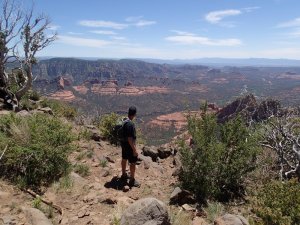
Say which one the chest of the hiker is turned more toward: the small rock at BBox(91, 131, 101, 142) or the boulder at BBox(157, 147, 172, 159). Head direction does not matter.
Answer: the boulder

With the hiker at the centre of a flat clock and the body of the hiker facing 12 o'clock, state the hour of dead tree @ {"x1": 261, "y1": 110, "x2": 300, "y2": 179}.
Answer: The dead tree is roughly at 1 o'clock from the hiker.

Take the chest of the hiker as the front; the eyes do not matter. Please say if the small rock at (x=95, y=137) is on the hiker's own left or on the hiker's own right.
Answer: on the hiker's own left

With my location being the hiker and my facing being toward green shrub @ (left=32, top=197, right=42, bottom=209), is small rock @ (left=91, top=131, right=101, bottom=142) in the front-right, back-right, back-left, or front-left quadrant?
back-right

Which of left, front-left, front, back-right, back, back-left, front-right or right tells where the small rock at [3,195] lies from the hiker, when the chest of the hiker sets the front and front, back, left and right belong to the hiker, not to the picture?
back

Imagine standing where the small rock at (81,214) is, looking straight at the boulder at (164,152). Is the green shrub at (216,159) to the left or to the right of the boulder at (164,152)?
right

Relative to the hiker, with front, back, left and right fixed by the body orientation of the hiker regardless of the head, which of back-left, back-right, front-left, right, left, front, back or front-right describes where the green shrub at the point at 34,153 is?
back-left

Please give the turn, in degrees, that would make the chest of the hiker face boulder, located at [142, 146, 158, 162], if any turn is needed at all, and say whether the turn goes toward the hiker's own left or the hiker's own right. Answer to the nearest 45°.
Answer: approximately 45° to the hiker's own left

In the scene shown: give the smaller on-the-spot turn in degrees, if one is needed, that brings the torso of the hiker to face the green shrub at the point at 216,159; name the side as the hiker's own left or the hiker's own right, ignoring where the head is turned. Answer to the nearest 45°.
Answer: approximately 45° to the hiker's own right

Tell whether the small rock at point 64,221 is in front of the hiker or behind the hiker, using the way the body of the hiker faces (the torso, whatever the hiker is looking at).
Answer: behind

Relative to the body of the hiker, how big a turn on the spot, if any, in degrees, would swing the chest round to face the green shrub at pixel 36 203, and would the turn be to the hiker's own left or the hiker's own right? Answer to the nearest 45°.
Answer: approximately 180°

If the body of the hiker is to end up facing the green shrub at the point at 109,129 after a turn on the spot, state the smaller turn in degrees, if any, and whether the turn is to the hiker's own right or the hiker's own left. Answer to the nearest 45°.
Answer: approximately 45° to the hiker's own left

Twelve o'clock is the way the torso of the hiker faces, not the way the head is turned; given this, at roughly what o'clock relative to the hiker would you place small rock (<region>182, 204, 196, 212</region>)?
The small rock is roughly at 3 o'clock from the hiker.

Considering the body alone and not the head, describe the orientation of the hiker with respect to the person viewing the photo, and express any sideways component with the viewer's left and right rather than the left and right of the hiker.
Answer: facing away from the viewer and to the right of the viewer

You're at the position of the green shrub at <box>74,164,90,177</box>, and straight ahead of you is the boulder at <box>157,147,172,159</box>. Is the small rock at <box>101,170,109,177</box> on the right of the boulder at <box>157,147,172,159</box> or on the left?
right
